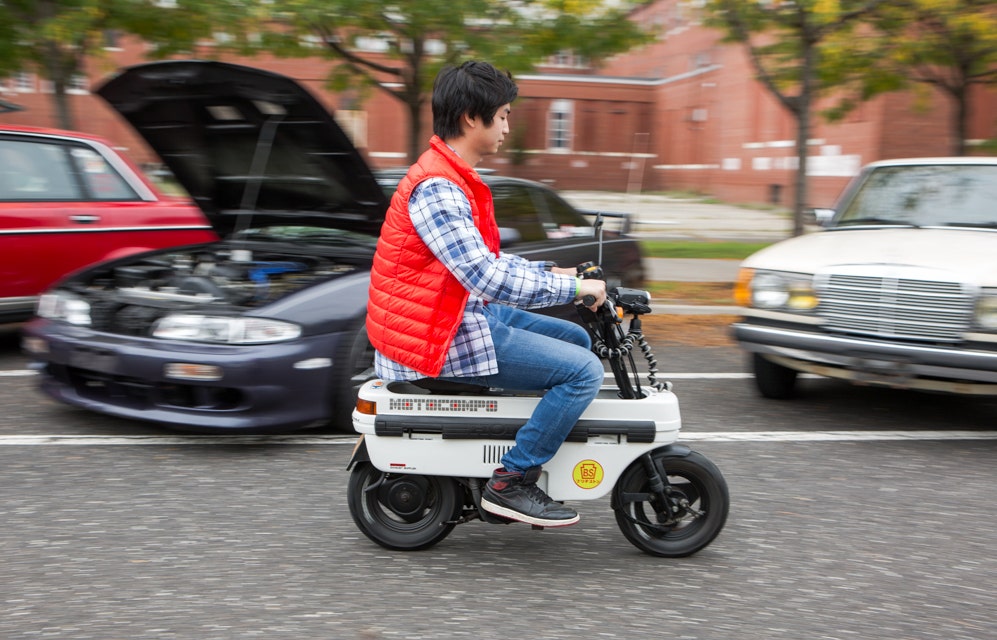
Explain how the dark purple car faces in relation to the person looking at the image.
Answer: facing the viewer and to the left of the viewer

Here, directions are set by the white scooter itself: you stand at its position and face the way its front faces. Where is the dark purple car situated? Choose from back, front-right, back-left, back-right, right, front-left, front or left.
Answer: back-left

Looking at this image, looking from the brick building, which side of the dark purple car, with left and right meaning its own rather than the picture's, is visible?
back

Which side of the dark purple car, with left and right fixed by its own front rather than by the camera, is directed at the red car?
right

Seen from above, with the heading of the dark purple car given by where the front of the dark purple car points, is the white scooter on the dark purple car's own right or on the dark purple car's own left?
on the dark purple car's own left

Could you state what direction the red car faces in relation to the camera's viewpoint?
facing to the left of the viewer

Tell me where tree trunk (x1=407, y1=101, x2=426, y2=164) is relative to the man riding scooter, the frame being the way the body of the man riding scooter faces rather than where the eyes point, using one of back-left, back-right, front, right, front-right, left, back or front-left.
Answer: left

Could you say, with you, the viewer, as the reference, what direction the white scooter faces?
facing to the right of the viewer

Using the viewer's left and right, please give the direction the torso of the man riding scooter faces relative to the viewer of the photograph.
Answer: facing to the right of the viewer

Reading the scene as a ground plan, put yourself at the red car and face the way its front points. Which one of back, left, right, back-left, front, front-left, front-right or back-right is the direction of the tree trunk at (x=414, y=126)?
back-right

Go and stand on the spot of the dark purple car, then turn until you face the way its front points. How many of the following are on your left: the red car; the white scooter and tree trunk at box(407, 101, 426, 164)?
1

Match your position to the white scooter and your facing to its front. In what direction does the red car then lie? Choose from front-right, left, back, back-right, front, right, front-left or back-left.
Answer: back-left

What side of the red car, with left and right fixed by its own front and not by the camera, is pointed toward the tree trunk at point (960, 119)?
back

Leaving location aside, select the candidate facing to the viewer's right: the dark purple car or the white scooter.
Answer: the white scooter

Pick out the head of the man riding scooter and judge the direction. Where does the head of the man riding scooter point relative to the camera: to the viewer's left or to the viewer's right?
to the viewer's right

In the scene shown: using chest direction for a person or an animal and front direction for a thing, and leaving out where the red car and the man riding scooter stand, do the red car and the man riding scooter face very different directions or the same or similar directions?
very different directions

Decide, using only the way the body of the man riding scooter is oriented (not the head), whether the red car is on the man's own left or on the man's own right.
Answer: on the man's own left
